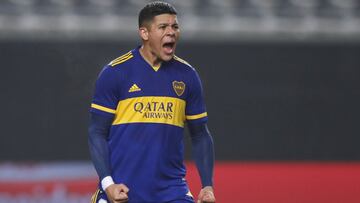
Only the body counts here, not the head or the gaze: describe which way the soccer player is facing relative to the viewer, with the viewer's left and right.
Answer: facing the viewer and to the right of the viewer
